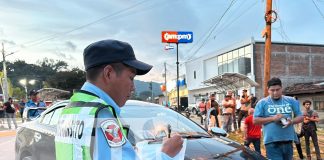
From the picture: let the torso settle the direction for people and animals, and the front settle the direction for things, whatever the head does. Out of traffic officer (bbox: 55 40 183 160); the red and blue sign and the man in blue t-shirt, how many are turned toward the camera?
2

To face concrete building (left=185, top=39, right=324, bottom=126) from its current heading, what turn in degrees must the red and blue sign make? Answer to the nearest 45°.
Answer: approximately 90° to its left

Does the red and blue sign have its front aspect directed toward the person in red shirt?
yes

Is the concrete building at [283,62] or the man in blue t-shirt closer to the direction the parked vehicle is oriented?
the man in blue t-shirt

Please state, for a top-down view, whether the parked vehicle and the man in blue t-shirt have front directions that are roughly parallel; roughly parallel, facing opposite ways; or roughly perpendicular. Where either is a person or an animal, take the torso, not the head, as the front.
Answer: roughly perpendicular

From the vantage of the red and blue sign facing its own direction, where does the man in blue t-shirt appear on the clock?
The man in blue t-shirt is roughly at 12 o'clock from the red and blue sign.

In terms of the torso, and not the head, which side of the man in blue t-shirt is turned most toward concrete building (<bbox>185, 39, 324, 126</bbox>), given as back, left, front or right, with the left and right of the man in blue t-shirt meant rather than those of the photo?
back

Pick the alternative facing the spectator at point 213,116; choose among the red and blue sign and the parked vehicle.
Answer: the red and blue sign
